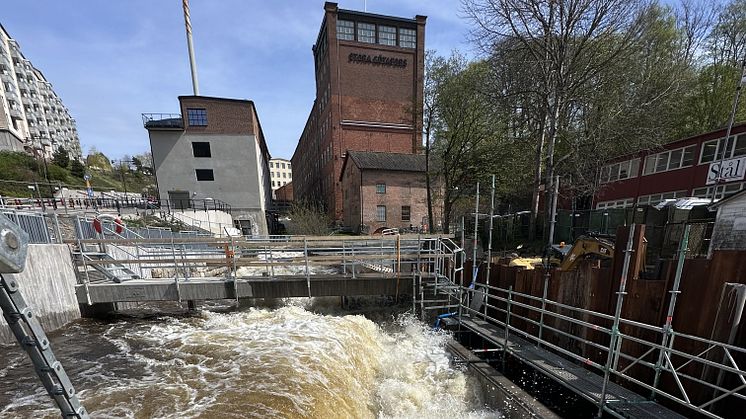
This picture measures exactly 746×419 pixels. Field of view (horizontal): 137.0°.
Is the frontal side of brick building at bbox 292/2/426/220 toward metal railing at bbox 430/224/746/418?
yes

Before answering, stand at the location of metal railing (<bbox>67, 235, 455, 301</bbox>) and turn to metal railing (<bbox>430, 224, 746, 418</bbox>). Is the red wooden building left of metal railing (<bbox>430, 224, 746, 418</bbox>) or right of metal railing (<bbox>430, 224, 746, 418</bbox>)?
left

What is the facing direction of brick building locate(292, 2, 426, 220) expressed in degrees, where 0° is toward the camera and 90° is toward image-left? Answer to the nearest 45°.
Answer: approximately 0°

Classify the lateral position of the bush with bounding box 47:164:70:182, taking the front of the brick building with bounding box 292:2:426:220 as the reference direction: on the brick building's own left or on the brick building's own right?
on the brick building's own right

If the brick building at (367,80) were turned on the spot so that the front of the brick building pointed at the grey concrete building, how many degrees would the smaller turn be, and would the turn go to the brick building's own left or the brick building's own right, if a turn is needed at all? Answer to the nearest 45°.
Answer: approximately 90° to the brick building's own right

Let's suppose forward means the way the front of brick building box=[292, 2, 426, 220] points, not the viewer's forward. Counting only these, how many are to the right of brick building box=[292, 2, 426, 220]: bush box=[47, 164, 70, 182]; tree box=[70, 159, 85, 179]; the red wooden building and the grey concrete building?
3

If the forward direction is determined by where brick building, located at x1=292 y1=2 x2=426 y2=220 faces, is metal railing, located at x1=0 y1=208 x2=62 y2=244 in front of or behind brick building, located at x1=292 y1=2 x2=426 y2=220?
in front

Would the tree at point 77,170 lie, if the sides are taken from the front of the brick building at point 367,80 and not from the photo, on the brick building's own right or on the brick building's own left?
on the brick building's own right

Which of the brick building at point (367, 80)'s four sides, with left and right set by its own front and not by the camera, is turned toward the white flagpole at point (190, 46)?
right
